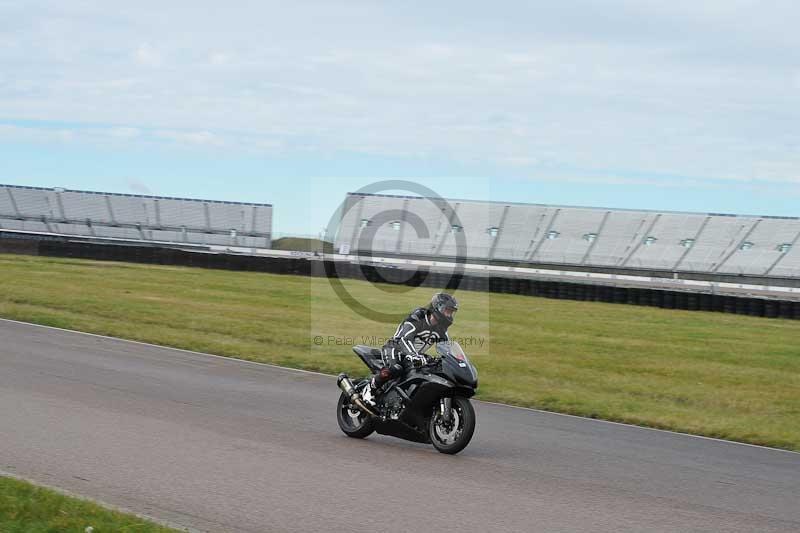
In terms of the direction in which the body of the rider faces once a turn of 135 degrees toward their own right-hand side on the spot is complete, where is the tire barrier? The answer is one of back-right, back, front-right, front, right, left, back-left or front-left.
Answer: right

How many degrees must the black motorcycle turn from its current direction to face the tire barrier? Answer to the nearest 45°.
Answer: approximately 135° to its left

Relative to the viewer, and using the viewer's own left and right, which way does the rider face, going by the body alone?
facing the viewer and to the right of the viewer

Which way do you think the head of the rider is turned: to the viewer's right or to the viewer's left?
to the viewer's right
